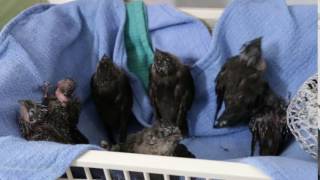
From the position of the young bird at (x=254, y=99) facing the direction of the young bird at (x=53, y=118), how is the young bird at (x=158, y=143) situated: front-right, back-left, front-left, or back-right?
front-left

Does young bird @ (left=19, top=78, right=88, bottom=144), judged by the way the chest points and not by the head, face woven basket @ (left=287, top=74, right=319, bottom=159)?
no
